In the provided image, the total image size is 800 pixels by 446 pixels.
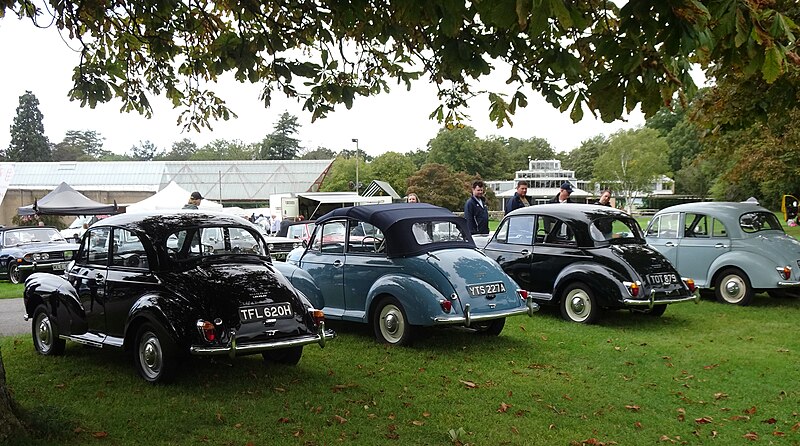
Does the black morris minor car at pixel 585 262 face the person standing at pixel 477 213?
yes

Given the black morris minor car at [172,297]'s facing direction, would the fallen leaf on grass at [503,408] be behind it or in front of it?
behind

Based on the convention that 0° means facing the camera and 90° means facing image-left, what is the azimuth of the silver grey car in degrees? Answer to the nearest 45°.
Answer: approximately 135°

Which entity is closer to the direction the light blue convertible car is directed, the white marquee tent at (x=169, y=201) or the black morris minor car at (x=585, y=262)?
the white marquee tent

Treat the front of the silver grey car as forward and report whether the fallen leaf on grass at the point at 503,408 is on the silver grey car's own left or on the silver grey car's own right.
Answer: on the silver grey car's own left

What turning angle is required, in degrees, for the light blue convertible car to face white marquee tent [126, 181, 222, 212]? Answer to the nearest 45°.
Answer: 0° — it already faces it

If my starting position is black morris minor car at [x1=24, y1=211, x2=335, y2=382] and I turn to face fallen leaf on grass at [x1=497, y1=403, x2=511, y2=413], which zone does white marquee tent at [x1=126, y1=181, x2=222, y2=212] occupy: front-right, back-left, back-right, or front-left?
back-left

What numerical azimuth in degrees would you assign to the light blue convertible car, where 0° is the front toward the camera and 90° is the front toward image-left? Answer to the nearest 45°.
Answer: approximately 135°

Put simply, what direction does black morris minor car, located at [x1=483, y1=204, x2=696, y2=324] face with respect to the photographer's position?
facing away from the viewer and to the left of the viewer
